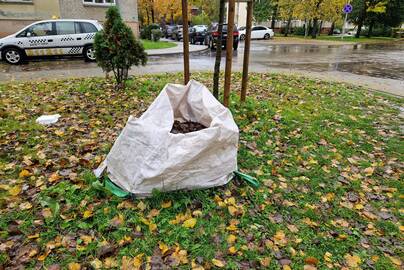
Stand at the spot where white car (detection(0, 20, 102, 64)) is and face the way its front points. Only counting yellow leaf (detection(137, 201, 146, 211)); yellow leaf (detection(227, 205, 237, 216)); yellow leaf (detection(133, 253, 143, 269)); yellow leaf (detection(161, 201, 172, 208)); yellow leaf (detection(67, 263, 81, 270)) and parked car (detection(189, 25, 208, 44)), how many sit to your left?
5

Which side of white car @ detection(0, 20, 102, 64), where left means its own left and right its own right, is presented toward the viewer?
left

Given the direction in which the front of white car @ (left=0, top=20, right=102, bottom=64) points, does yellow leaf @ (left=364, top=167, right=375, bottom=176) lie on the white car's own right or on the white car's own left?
on the white car's own left

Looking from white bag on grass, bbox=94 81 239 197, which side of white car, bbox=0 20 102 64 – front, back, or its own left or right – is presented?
left

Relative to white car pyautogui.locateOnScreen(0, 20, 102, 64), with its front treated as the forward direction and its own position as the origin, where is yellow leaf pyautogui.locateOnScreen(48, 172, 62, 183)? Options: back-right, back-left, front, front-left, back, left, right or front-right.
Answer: left

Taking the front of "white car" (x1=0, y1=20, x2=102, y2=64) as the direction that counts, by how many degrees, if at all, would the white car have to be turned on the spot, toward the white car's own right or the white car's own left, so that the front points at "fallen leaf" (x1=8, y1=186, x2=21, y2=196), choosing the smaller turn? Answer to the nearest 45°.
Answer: approximately 90° to the white car's own left

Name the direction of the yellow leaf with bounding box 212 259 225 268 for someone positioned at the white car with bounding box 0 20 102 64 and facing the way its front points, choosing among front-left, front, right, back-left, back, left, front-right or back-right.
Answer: left

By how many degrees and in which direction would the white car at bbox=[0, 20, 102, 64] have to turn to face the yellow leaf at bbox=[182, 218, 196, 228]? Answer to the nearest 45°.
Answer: approximately 90° to its left

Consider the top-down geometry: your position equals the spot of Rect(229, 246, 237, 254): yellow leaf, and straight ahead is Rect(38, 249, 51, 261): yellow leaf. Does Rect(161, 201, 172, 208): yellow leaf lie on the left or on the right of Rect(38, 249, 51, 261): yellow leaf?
right

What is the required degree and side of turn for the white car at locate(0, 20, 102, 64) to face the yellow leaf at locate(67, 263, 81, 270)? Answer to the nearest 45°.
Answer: approximately 90° to its left
